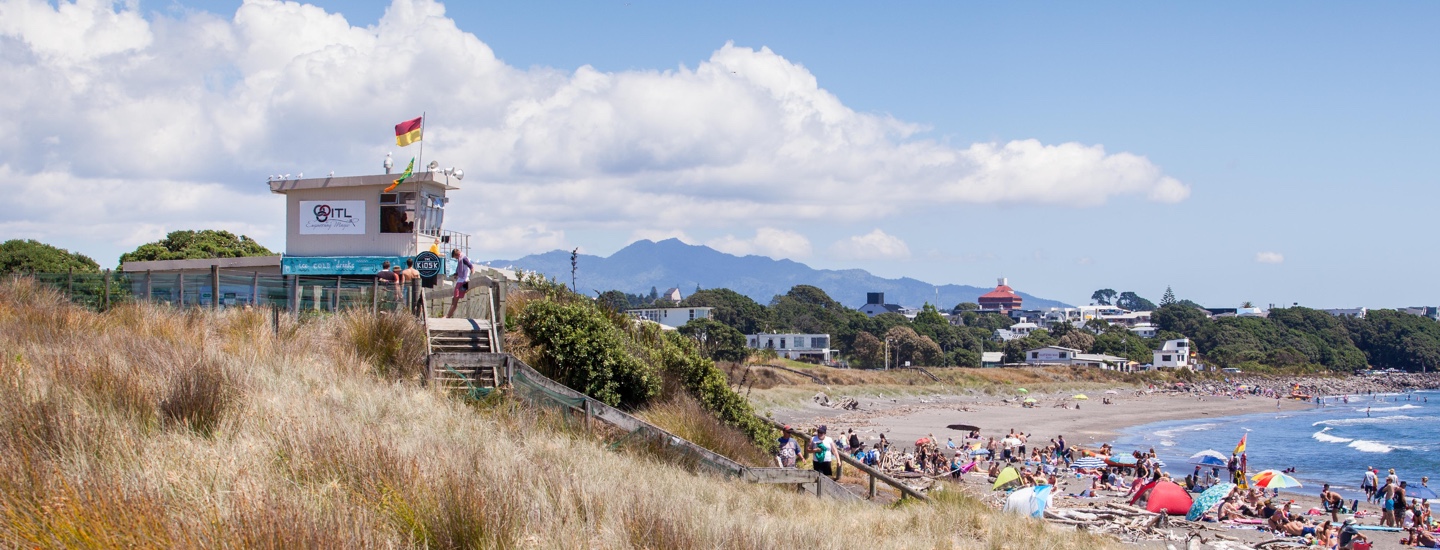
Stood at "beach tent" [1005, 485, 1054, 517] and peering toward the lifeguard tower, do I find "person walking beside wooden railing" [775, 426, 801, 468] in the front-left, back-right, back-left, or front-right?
front-left

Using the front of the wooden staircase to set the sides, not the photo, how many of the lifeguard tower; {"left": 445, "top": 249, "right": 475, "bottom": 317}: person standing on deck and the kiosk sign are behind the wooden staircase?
3

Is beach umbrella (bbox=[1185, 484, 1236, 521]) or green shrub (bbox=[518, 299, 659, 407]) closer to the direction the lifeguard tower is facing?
the beach umbrella

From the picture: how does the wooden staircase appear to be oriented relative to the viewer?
toward the camera
